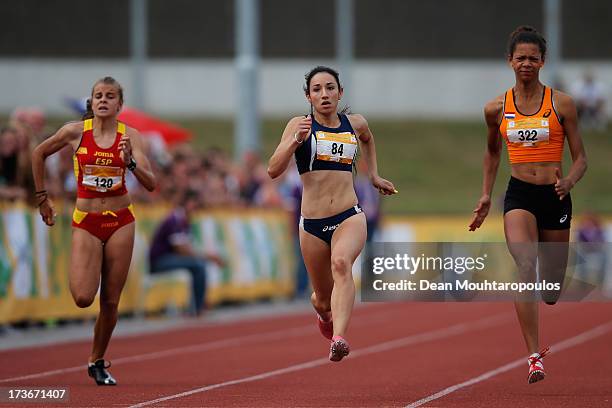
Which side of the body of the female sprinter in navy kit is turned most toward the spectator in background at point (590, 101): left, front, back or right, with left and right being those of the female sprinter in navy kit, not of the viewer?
back

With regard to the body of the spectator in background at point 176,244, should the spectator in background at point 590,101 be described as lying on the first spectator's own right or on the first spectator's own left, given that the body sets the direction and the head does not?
on the first spectator's own left

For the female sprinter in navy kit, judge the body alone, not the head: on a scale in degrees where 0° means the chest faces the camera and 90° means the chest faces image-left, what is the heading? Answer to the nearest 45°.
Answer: approximately 0°

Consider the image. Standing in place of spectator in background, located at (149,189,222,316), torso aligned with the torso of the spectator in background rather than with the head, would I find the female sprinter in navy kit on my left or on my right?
on my right

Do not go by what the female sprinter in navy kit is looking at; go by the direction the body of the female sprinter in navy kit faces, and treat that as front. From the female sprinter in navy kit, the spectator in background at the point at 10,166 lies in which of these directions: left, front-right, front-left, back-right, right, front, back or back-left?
back-right

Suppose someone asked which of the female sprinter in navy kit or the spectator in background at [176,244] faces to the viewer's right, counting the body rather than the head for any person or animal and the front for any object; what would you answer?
the spectator in background

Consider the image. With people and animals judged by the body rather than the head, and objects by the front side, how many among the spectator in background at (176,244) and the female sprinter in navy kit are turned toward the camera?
1
